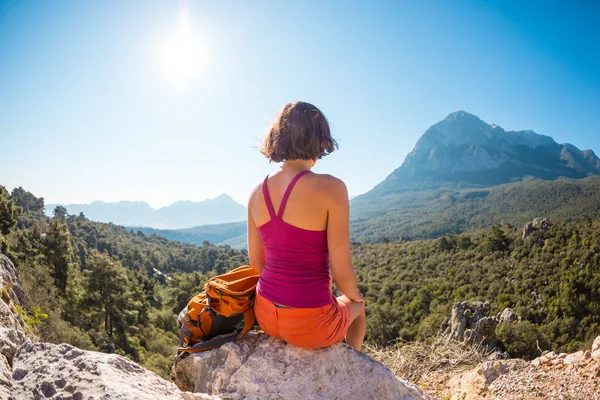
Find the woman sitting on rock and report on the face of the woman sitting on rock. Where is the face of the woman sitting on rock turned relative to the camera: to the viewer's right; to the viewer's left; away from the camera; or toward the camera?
away from the camera

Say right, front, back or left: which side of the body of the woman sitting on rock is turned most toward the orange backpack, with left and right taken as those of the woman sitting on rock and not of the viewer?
left

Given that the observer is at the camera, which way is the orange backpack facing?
facing to the left of the viewer

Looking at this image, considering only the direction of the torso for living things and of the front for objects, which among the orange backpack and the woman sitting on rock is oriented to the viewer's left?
the orange backpack

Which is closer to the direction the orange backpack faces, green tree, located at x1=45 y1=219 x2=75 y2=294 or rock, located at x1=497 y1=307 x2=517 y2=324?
the green tree

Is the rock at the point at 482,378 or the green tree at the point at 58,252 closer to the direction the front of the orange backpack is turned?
the green tree

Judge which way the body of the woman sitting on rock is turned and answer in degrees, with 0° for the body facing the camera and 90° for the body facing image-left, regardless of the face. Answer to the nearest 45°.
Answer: approximately 225°

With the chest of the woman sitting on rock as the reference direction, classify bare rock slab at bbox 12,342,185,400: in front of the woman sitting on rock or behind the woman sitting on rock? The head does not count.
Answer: behind

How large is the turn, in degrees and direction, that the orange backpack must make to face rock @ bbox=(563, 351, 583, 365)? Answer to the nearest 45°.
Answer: approximately 180°
